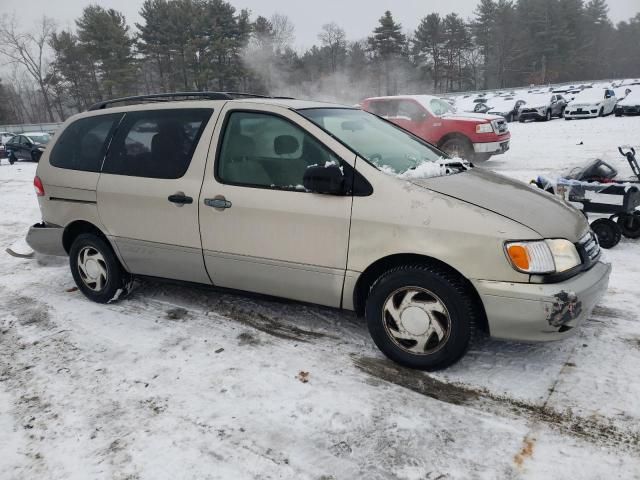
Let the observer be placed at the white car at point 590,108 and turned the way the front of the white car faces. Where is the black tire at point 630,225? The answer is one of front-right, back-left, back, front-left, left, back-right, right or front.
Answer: front-left

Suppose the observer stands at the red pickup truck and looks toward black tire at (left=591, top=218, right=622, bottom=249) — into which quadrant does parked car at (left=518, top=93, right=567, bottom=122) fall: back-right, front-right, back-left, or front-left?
back-left

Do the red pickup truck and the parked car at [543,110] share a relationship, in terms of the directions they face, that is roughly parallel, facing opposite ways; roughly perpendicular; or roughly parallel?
roughly perpendicular

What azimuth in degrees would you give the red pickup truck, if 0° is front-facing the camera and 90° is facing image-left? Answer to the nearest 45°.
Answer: approximately 315°

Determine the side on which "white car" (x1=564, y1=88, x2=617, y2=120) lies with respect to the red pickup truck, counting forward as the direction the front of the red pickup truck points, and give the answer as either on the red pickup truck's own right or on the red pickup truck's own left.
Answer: on the red pickup truck's own left

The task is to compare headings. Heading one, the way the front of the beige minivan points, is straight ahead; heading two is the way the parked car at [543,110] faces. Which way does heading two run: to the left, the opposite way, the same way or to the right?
to the right

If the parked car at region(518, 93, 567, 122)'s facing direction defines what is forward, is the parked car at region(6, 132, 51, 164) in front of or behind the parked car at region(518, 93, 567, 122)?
in front

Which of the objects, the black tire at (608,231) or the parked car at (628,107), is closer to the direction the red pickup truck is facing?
the black tire

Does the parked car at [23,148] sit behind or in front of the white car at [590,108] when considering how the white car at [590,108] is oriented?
in front

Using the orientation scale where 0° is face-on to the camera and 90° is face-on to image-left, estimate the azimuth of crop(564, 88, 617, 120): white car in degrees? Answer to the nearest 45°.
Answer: approximately 45°
